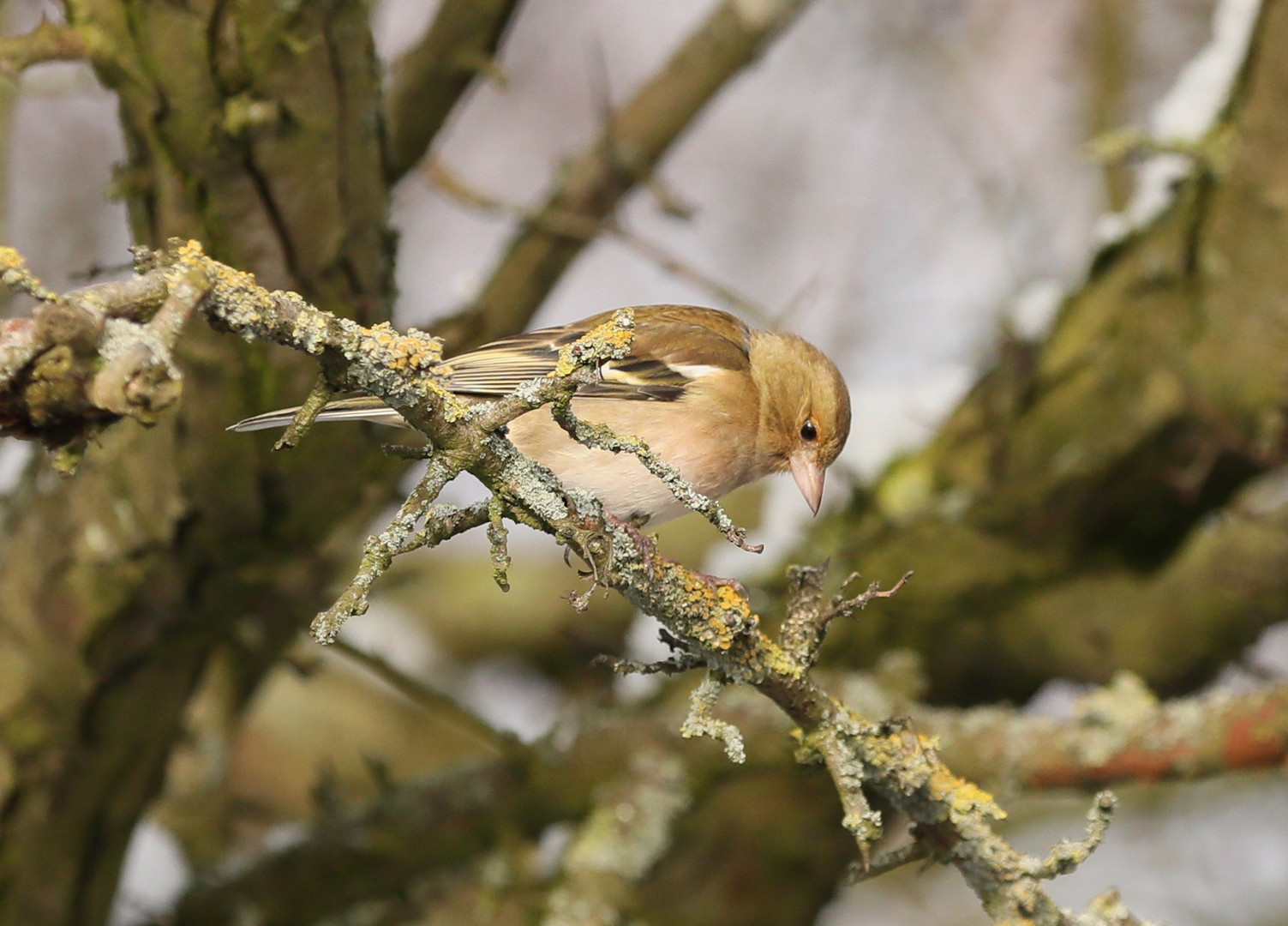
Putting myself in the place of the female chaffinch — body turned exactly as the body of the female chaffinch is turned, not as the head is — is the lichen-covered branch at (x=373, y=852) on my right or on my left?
on my left

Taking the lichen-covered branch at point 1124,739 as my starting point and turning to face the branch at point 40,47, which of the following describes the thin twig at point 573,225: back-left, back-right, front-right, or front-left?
front-right

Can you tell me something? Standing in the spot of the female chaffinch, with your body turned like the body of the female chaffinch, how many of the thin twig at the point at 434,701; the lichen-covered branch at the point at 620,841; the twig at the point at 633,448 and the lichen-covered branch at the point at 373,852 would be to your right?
1

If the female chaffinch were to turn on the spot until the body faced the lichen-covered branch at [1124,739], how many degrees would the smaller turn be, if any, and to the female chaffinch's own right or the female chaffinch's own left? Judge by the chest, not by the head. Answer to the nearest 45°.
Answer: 0° — it already faces it

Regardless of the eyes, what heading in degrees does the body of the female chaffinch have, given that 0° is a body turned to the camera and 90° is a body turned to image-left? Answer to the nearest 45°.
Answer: approximately 270°
